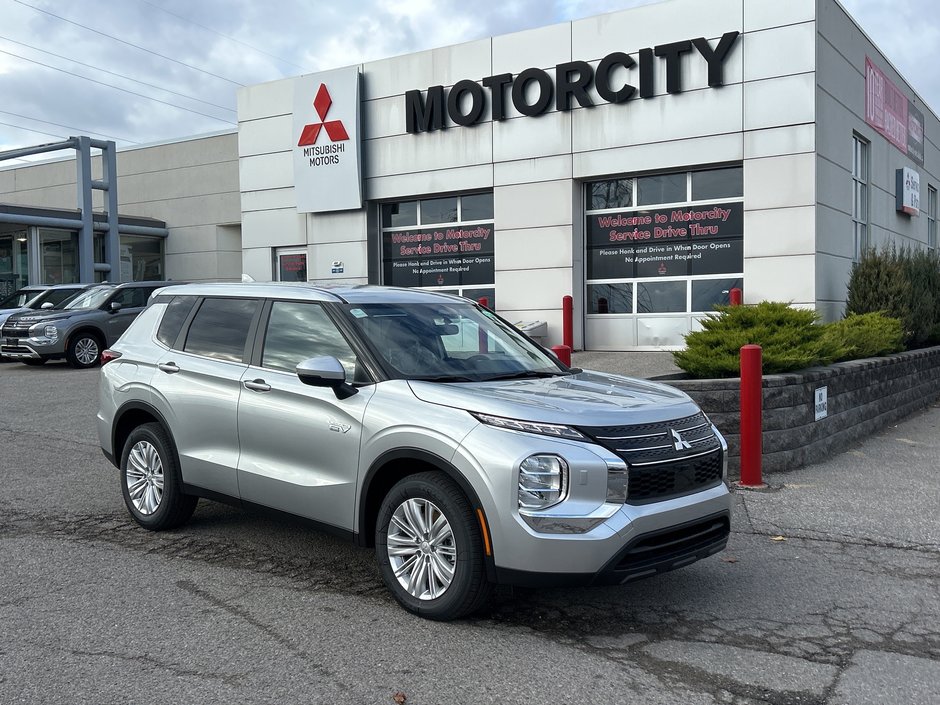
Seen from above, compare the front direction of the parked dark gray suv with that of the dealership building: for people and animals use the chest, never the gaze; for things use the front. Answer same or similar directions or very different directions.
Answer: same or similar directions

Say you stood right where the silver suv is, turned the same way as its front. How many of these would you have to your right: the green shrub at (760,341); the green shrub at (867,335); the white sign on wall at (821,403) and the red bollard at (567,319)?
0

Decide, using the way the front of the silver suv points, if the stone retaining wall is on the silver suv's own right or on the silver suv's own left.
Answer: on the silver suv's own left

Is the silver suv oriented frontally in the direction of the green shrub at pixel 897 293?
no

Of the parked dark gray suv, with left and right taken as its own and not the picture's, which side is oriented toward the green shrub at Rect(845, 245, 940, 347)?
left

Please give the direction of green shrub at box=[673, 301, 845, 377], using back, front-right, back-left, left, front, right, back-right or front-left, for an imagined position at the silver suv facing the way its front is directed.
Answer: left

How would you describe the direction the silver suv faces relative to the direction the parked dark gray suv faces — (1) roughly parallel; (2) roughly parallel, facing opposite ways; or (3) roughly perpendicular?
roughly perpendicular

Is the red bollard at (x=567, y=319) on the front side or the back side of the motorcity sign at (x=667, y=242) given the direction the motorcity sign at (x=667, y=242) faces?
on the front side

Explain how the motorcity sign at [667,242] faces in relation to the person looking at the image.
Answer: facing the viewer and to the left of the viewer

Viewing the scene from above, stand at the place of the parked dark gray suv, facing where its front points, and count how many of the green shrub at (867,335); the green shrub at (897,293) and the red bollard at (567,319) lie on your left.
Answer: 3

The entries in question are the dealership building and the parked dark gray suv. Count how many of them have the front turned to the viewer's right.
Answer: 0

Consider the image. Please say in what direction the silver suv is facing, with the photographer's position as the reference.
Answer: facing the viewer and to the right of the viewer
